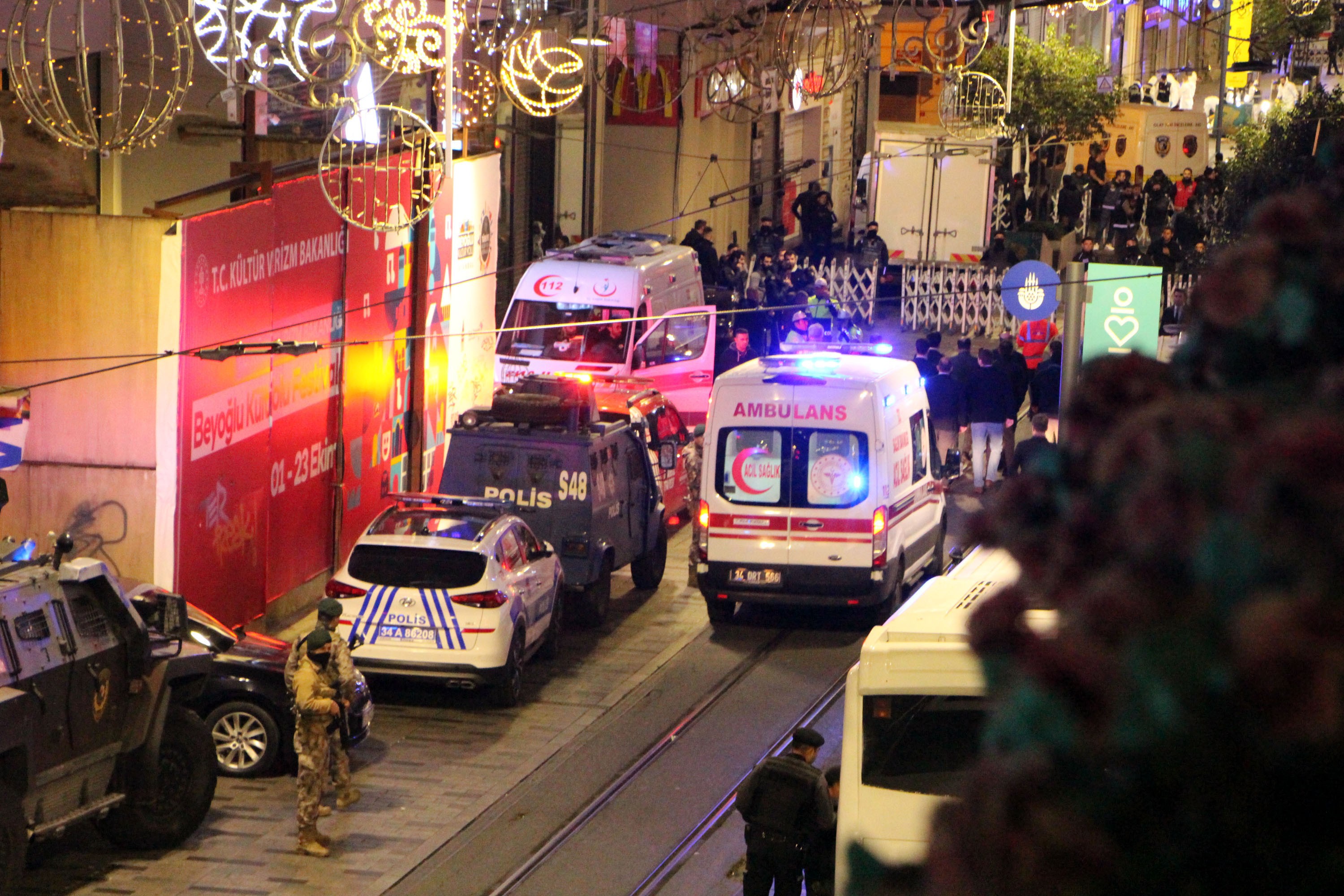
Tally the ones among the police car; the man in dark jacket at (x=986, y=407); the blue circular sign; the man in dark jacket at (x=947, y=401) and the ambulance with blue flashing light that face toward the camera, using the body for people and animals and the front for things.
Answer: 1

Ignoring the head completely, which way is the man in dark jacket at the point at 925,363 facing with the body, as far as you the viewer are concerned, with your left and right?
facing away from the viewer

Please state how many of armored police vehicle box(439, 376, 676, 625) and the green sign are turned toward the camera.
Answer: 1

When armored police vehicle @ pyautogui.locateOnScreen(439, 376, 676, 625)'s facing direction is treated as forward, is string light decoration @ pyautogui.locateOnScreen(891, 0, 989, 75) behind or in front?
in front

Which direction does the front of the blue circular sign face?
toward the camera

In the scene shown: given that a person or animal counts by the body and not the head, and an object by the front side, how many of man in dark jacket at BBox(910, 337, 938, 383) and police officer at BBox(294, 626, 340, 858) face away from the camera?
1

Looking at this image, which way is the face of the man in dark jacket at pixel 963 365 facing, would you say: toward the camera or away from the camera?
away from the camera

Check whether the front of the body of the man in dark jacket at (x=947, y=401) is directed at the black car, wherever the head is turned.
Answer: no

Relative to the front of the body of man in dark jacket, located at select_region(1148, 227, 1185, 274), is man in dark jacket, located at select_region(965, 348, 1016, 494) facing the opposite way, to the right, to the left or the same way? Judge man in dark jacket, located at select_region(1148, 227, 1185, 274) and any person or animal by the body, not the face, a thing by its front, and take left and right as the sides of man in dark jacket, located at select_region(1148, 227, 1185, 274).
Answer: the opposite way

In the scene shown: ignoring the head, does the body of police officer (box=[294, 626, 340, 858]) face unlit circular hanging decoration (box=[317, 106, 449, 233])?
no

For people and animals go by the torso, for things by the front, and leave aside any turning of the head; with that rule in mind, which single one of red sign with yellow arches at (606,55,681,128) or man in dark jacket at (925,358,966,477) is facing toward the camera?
the red sign with yellow arches

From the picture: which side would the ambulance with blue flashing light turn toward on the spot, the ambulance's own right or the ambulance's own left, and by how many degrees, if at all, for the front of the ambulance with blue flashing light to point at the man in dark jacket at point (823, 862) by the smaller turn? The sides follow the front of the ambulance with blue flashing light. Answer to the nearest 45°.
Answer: approximately 135° to the ambulance's own right

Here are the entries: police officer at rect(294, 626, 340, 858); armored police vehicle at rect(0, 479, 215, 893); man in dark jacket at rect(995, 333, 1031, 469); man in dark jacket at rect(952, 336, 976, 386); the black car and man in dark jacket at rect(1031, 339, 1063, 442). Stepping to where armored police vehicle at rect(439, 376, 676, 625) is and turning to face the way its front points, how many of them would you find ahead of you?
3

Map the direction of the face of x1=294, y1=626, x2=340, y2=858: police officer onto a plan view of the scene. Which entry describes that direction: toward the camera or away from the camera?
toward the camera
